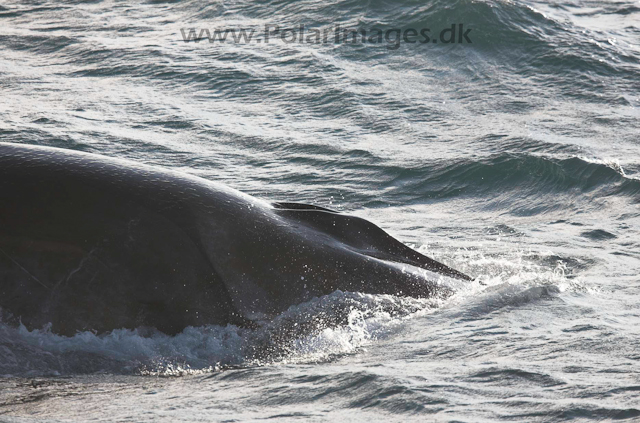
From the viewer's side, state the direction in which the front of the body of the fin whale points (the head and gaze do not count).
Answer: to the viewer's left
